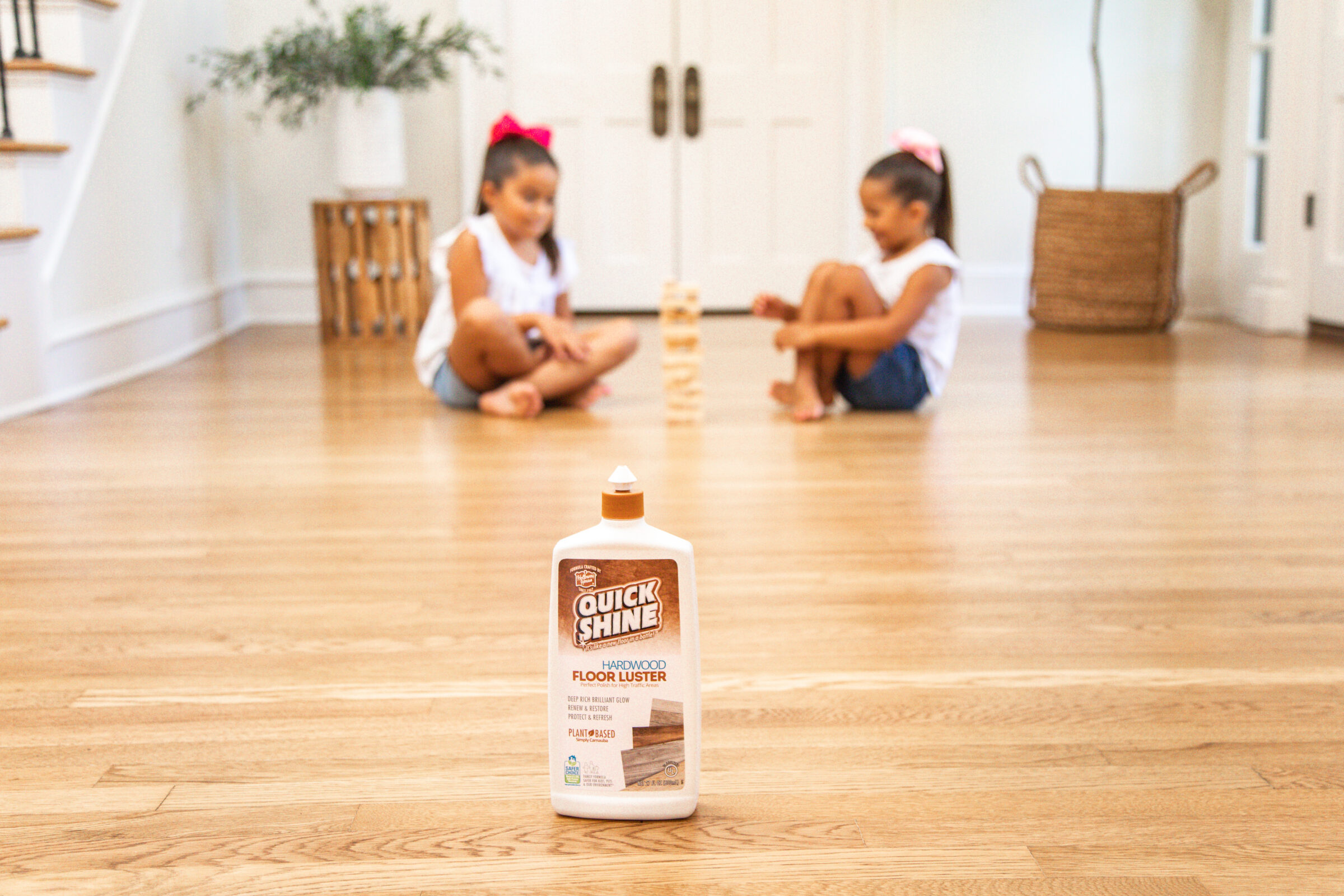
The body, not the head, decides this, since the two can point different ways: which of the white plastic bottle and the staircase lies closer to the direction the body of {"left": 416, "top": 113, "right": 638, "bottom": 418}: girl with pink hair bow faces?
the white plastic bottle

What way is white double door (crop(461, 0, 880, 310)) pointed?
toward the camera

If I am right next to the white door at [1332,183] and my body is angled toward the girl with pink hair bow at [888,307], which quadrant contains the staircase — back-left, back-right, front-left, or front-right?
front-right

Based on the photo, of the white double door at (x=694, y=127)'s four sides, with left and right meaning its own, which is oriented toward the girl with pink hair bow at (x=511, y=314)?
front

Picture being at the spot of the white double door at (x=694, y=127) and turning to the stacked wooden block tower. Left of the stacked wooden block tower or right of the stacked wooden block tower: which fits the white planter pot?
right

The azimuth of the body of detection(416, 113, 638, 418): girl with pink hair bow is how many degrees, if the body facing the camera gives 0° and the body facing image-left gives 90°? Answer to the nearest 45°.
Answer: approximately 315°

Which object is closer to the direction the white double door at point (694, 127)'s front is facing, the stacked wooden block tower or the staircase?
the stacked wooden block tower

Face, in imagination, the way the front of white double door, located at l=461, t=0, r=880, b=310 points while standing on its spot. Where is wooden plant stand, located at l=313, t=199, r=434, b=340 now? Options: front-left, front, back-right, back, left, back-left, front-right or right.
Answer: front-right

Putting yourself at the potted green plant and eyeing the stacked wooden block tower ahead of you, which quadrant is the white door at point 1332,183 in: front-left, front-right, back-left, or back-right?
front-left

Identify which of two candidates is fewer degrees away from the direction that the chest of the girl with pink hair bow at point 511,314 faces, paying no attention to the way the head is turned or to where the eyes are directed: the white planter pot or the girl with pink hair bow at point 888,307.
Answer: the girl with pink hair bow

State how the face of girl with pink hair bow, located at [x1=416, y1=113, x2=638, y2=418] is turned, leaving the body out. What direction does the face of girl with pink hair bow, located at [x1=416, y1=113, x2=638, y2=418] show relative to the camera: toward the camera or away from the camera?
toward the camera

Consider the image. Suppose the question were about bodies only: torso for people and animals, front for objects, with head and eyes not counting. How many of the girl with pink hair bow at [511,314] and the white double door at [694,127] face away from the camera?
0

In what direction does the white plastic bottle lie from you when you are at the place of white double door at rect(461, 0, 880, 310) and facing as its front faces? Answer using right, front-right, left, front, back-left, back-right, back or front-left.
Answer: front

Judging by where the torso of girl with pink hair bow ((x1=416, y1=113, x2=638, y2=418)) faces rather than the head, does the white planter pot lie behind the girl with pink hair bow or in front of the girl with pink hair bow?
behind
